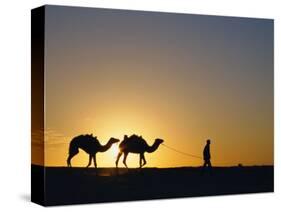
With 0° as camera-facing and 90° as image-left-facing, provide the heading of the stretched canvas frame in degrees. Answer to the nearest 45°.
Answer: approximately 315°
